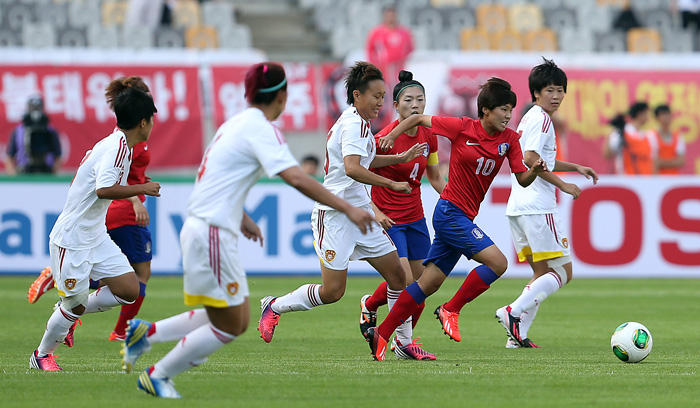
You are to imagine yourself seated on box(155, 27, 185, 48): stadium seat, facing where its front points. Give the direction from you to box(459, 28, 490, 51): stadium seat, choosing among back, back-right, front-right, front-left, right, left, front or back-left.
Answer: left

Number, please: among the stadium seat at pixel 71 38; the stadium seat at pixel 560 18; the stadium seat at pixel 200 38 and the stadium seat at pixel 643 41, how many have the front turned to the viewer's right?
0

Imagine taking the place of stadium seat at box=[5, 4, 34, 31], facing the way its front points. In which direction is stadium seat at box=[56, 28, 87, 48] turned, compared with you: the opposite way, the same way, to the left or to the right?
the same way

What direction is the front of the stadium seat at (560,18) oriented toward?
toward the camera

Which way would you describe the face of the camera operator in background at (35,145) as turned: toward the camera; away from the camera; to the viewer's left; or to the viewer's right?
toward the camera

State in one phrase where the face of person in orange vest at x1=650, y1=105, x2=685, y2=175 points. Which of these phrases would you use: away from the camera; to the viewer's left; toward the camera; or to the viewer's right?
toward the camera

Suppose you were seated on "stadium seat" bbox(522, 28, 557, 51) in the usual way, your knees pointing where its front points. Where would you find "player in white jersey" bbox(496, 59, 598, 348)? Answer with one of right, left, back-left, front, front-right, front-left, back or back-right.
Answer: front

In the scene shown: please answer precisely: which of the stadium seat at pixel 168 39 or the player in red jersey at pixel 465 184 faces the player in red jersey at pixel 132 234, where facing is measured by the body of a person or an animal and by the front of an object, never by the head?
the stadium seat

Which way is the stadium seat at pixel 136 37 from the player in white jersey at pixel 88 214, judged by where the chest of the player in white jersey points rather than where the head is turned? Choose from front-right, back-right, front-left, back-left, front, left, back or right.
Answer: left

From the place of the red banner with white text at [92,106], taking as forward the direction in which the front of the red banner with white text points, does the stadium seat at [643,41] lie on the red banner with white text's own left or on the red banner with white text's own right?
on the red banner with white text's own left

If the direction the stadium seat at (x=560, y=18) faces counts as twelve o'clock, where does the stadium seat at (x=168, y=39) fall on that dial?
the stadium seat at (x=168, y=39) is roughly at 2 o'clock from the stadium seat at (x=560, y=18).

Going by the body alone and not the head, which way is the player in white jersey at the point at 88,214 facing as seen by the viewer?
to the viewer's right

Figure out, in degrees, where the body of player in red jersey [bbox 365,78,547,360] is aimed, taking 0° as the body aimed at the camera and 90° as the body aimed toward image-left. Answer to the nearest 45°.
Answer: approximately 315°

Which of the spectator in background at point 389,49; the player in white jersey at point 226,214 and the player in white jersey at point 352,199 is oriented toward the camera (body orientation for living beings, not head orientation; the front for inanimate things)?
the spectator in background

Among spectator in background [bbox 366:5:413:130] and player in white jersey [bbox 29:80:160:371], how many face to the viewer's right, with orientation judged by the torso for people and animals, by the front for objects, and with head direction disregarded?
1

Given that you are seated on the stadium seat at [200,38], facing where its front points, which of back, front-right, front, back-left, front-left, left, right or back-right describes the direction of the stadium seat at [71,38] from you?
right

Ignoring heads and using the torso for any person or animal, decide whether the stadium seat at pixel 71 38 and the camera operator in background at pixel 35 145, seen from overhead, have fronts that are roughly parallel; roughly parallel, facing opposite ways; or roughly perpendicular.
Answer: roughly parallel

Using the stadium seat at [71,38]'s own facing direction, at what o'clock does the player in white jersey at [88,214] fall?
The player in white jersey is roughly at 12 o'clock from the stadium seat.

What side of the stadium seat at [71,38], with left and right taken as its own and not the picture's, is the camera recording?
front

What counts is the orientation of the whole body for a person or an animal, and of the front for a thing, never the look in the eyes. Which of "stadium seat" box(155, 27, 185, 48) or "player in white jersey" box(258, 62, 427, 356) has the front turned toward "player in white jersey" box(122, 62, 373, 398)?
the stadium seat

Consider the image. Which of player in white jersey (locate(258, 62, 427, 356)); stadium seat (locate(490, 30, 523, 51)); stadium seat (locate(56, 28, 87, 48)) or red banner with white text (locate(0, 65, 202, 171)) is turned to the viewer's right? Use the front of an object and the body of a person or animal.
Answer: the player in white jersey
